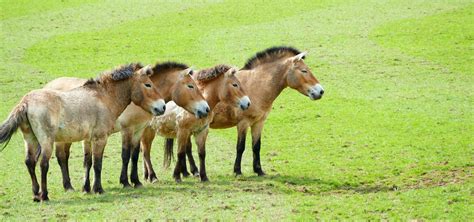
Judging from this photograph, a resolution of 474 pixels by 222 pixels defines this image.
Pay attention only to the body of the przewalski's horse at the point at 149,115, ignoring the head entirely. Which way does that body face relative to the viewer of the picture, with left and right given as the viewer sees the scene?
facing to the right of the viewer

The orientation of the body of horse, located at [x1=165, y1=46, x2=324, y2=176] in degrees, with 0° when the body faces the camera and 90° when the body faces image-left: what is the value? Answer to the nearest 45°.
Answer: approximately 270°

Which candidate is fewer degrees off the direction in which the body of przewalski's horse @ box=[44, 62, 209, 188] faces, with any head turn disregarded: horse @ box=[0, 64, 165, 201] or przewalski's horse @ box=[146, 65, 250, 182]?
the przewalski's horse

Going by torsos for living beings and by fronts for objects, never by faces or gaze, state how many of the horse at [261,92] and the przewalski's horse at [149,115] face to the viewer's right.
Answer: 2
